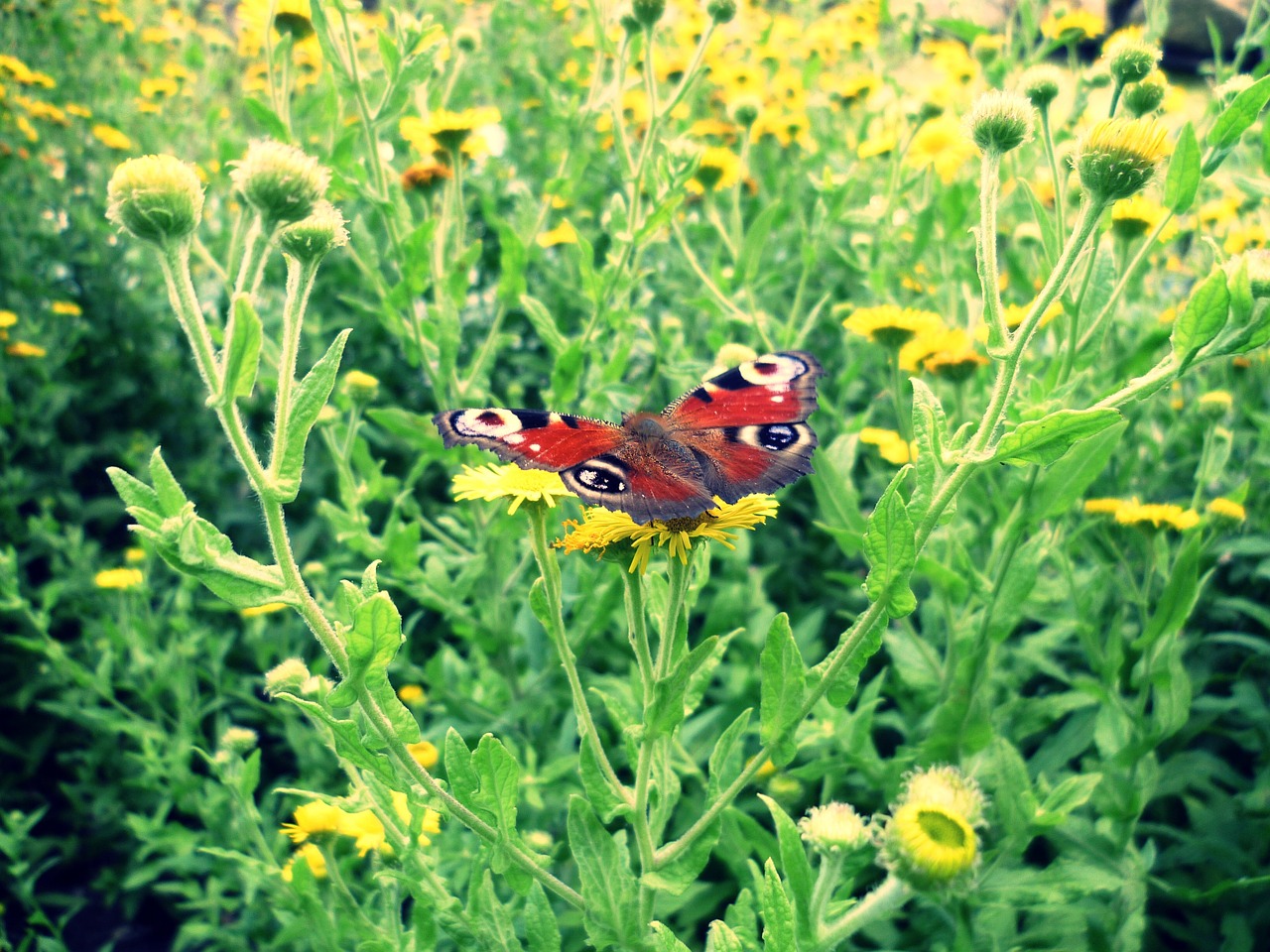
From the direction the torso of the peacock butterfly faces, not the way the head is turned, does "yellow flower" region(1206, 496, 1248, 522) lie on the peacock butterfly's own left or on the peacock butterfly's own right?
on the peacock butterfly's own right

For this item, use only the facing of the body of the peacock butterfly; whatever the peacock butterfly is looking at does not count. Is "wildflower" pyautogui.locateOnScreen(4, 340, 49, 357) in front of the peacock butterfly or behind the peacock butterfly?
in front

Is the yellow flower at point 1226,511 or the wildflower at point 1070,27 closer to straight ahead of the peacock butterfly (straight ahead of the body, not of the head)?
the wildflower

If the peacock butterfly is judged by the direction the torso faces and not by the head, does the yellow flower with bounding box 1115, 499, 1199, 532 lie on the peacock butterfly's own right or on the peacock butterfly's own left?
on the peacock butterfly's own right

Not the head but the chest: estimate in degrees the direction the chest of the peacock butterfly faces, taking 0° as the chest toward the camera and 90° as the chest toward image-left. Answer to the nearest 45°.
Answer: approximately 135°

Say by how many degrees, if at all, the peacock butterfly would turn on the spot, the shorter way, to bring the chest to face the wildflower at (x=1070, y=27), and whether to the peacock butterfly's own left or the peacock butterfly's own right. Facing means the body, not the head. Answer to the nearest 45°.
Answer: approximately 90° to the peacock butterfly's own right

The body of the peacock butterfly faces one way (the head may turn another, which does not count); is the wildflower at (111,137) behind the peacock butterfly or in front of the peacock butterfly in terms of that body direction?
in front

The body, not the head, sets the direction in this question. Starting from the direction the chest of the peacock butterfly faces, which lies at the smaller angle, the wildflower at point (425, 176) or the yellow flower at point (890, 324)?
the wildflower
